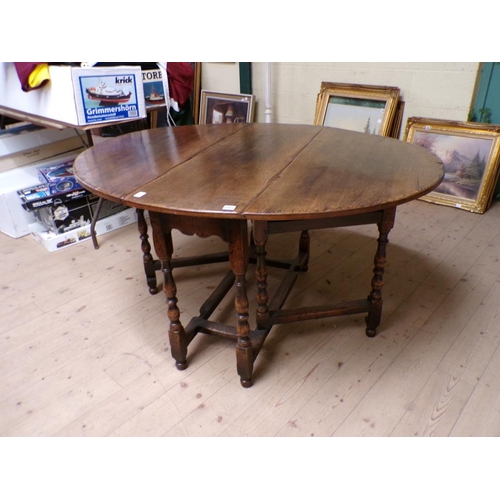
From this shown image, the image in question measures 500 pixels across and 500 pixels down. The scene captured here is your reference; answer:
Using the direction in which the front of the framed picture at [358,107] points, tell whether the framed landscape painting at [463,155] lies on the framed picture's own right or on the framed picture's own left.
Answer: on the framed picture's own left

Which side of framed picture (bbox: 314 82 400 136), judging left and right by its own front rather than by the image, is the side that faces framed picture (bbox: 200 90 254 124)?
right

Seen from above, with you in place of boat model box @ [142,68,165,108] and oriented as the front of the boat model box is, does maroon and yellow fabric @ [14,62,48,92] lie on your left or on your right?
on your right

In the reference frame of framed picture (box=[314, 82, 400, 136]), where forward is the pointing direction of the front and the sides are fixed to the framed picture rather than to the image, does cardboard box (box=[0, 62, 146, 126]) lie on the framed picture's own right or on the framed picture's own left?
on the framed picture's own right

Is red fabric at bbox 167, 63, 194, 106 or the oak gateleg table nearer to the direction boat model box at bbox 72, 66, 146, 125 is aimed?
the oak gateleg table

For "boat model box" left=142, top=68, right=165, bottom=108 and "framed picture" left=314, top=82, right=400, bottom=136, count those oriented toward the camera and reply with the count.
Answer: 2

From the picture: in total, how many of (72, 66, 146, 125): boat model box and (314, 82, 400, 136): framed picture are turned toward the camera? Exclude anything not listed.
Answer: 2

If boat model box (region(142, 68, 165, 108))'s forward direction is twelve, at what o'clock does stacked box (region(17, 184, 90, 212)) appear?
The stacked box is roughly at 2 o'clock from the boat model box.
